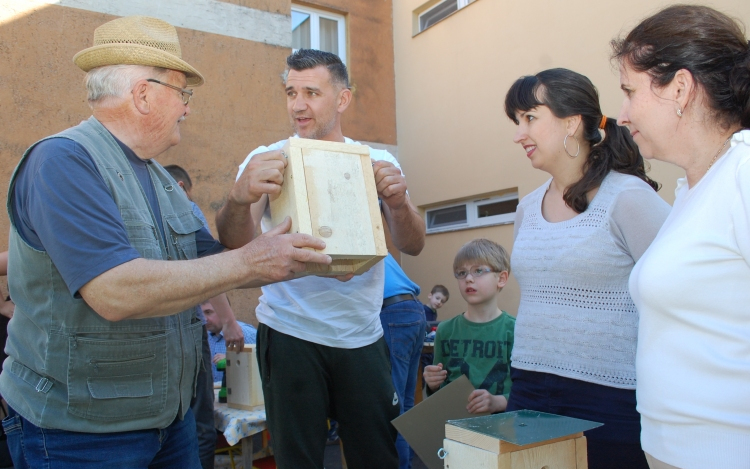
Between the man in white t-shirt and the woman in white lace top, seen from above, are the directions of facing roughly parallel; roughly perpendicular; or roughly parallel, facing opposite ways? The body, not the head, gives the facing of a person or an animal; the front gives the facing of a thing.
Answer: roughly perpendicular

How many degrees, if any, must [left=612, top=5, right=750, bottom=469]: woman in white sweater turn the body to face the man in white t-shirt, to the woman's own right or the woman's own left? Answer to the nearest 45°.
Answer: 0° — they already face them

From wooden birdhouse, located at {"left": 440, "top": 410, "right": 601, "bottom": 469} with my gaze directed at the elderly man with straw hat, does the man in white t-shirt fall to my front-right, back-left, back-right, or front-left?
front-right

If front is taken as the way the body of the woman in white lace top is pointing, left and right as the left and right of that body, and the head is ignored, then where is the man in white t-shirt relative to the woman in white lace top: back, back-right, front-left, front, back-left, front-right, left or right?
front-right

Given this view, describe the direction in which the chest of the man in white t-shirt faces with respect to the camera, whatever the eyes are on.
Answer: toward the camera

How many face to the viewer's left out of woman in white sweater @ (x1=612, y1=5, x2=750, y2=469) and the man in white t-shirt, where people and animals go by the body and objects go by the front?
1

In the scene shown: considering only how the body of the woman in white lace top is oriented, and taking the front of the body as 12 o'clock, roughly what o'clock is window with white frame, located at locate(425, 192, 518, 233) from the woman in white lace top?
The window with white frame is roughly at 4 o'clock from the woman in white lace top.

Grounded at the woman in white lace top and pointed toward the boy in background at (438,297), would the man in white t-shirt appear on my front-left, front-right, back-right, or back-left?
front-left

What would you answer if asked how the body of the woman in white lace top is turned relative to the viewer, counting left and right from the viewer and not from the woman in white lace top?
facing the viewer and to the left of the viewer

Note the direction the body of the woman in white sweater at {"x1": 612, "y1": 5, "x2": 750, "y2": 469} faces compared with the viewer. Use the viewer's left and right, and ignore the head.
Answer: facing to the left of the viewer

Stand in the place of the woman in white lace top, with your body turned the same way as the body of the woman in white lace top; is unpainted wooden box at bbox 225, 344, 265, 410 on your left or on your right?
on your right

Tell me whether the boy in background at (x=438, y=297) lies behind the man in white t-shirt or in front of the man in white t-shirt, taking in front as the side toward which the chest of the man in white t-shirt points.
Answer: behind
